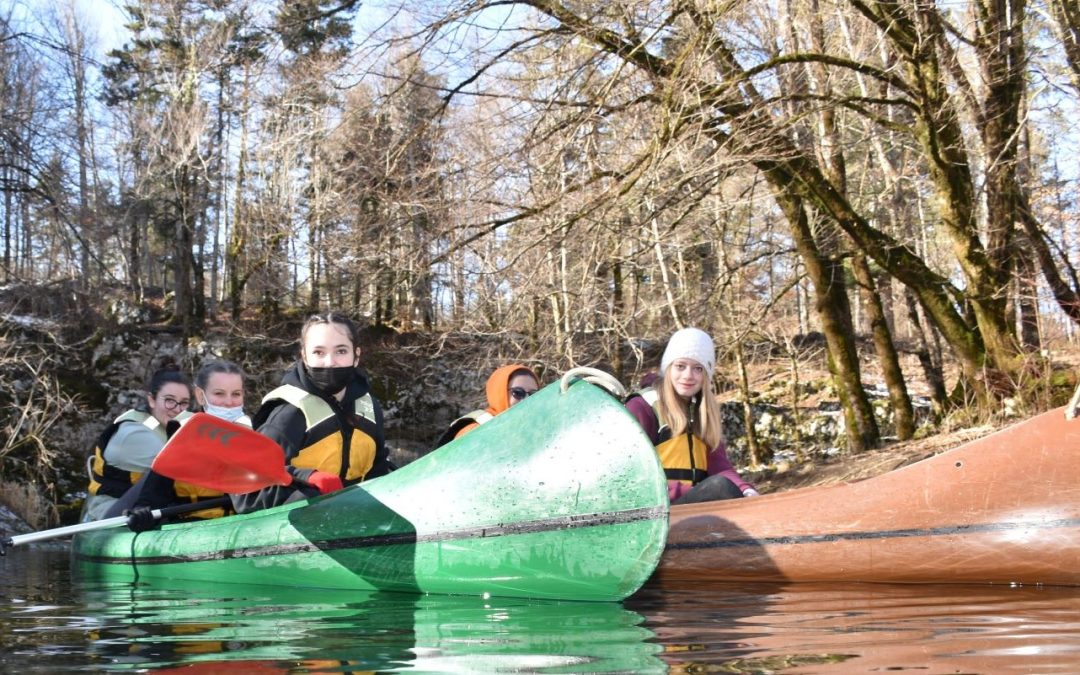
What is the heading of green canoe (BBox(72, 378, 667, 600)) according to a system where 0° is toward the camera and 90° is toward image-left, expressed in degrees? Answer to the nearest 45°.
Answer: approximately 315°

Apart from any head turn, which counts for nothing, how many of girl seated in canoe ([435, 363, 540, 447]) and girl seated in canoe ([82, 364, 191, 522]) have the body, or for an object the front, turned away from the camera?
0

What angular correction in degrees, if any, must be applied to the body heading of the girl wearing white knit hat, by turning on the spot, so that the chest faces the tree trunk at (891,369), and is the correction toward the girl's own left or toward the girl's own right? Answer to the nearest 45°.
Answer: approximately 135° to the girl's own left

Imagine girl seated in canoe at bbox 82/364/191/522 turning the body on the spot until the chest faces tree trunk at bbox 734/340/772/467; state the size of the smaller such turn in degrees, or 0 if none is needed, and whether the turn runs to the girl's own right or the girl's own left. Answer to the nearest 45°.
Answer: approximately 45° to the girl's own left

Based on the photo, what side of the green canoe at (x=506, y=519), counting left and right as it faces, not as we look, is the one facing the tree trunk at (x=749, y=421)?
left

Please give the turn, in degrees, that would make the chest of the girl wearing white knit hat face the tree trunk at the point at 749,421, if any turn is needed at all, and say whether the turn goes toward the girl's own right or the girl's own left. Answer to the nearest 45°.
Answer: approximately 135° to the girl's own left

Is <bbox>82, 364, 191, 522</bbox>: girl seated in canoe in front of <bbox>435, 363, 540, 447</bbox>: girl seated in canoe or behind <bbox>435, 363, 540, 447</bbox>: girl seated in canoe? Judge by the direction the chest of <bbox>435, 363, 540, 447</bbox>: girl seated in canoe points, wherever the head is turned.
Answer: behind

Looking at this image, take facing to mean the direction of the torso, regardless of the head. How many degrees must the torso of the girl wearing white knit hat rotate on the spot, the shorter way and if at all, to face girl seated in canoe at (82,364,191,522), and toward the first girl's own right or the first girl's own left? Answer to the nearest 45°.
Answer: approximately 135° to the first girl's own right

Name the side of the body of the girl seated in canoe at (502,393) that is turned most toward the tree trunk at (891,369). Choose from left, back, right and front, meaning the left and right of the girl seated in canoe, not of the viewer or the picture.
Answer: left

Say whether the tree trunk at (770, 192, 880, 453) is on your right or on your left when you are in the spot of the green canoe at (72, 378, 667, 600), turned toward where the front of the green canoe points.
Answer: on your left

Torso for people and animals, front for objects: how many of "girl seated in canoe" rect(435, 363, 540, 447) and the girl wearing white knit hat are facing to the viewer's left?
0

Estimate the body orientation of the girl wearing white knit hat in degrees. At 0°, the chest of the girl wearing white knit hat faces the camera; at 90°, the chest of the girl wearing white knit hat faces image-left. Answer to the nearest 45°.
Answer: approximately 315°
